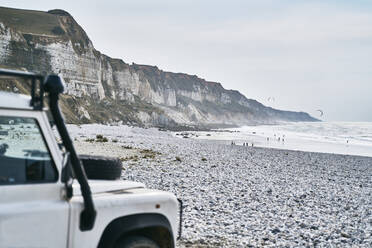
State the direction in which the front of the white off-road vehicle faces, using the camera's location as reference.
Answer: facing to the right of the viewer
